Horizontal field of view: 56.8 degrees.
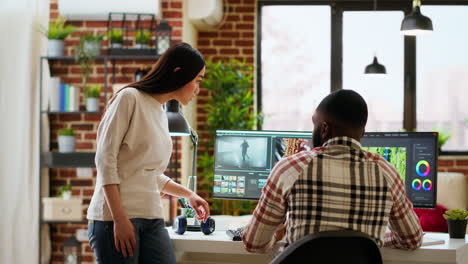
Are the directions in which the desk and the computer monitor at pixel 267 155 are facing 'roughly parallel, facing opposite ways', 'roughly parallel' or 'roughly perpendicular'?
roughly parallel

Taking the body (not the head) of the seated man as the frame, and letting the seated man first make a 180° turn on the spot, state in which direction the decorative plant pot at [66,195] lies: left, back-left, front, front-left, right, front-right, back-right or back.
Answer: back-right

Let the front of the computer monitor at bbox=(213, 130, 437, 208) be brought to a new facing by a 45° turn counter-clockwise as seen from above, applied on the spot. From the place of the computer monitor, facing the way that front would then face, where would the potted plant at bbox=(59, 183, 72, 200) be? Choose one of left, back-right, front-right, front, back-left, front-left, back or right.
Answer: back

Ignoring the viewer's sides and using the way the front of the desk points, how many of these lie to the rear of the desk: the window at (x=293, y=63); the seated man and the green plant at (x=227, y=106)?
2

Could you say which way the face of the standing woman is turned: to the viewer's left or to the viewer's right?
to the viewer's right

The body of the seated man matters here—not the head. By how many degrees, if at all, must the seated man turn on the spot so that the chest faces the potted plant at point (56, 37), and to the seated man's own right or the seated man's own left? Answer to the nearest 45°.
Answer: approximately 45° to the seated man's own left

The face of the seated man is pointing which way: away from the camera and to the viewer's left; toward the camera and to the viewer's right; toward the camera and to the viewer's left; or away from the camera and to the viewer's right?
away from the camera and to the viewer's left

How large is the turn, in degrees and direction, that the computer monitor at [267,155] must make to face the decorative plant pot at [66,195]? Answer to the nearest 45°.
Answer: approximately 135° to its right

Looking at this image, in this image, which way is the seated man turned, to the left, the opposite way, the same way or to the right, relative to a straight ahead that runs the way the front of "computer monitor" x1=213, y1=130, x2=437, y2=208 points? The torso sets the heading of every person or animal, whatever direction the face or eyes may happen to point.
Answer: the opposite way

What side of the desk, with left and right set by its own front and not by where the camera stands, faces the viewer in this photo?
front

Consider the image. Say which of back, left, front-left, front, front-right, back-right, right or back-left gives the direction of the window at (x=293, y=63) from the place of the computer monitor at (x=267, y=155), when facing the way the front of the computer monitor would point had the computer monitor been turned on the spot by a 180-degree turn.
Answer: front

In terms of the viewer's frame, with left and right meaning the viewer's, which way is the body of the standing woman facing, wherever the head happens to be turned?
facing to the right of the viewer

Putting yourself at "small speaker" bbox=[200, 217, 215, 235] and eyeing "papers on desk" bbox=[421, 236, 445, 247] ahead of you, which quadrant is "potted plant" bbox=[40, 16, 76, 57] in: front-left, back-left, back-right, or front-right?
back-left

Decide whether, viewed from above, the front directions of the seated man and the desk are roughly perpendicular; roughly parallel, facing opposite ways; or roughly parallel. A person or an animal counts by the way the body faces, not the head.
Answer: roughly parallel, facing opposite ways

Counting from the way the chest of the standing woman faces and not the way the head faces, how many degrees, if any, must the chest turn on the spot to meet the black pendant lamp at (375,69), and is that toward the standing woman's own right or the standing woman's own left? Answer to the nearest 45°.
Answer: approximately 45° to the standing woman's own left
